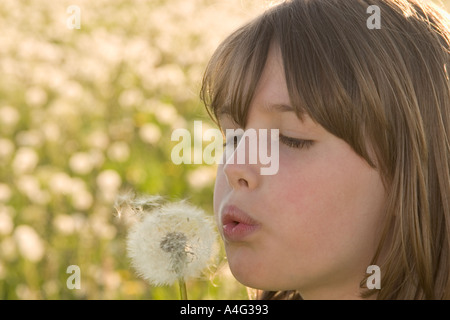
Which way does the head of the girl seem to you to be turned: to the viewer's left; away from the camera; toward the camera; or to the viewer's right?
to the viewer's left

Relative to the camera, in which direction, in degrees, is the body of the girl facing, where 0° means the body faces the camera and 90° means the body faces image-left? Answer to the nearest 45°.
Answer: approximately 45°
